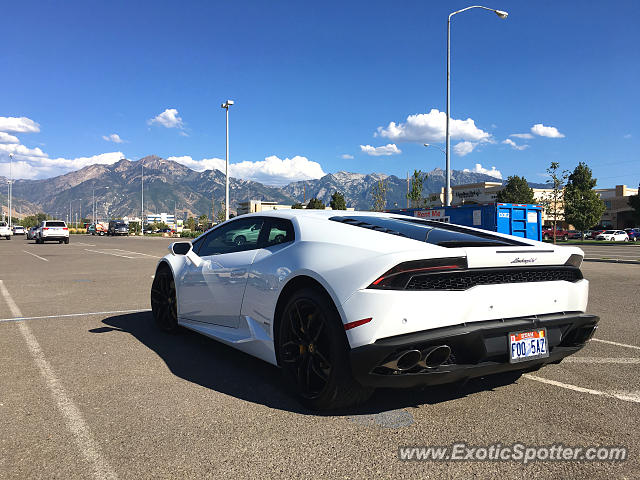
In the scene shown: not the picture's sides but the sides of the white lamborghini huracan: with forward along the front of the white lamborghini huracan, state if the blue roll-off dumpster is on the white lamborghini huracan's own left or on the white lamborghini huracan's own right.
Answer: on the white lamborghini huracan's own right

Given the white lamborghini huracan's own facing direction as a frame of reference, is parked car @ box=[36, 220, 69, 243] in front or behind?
in front

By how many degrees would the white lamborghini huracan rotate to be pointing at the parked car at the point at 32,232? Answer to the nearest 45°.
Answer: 0° — it already faces it

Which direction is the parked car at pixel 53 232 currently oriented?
away from the camera

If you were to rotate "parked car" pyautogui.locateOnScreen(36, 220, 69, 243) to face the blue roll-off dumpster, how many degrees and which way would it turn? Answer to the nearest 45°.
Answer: approximately 135° to its right

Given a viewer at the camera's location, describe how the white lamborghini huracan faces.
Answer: facing away from the viewer and to the left of the viewer

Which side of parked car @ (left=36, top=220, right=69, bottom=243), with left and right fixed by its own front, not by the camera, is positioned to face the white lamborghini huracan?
back

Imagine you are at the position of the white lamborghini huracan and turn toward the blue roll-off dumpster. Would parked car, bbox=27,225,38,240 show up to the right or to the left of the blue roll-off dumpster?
left
